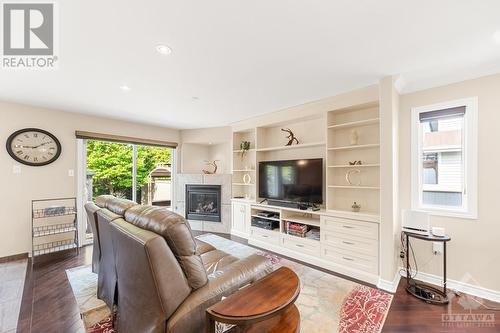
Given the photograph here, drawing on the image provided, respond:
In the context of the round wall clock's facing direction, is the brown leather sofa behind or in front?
in front

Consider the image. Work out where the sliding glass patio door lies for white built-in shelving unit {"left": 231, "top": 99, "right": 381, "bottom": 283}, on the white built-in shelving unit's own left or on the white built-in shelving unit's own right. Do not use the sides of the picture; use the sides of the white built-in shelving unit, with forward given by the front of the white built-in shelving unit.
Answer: on the white built-in shelving unit's own right

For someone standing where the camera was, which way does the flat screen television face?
facing the viewer and to the left of the viewer

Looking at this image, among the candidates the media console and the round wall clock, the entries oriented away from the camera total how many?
0

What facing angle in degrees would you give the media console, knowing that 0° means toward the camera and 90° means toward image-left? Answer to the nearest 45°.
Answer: approximately 45°

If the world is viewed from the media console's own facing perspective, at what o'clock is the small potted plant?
The small potted plant is roughly at 3 o'clock from the media console.

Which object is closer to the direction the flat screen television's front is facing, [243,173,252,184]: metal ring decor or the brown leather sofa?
the brown leather sofa

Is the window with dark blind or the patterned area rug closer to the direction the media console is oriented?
the patterned area rug

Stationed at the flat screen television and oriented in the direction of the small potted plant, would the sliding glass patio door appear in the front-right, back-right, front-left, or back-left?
front-left

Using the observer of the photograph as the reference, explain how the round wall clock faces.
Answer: facing the viewer

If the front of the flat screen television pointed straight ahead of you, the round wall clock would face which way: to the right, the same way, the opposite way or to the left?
to the left

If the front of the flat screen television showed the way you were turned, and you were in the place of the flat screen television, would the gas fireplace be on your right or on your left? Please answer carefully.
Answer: on your right

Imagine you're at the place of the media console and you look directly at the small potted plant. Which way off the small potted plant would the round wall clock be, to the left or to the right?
left
